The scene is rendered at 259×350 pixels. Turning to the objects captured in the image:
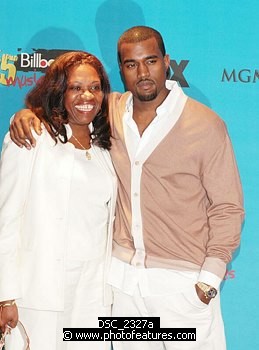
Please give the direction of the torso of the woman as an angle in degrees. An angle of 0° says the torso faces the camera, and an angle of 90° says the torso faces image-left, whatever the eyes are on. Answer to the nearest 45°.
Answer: approximately 315°
